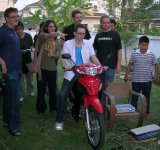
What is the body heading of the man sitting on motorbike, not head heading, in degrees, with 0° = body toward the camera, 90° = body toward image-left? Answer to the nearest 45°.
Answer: approximately 315°

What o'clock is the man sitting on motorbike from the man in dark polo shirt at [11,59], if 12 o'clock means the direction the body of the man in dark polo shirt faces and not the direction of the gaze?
The man sitting on motorbike is roughly at 10 o'clock from the man in dark polo shirt.

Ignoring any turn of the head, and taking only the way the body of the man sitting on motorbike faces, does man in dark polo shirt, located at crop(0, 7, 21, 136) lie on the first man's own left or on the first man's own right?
on the first man's own right

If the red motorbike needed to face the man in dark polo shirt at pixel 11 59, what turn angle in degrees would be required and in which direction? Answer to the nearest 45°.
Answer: approximately 135° to its right
